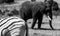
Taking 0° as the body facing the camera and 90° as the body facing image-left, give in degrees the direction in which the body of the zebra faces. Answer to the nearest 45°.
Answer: approximately 90°
